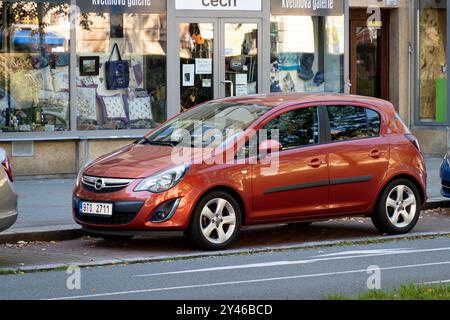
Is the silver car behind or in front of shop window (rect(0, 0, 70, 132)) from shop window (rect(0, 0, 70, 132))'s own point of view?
in front

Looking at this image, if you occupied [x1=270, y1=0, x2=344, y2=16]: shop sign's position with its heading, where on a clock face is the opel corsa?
The opel corsa is roughly at 12 o'clock from the shop sign.

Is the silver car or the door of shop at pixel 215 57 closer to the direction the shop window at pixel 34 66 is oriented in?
the silver car

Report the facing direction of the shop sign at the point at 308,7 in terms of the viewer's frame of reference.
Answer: facing the viewer

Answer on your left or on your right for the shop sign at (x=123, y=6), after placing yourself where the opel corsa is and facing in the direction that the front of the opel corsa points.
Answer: on your right

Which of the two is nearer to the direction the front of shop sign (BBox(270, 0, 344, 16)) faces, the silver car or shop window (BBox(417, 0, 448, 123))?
the silver car

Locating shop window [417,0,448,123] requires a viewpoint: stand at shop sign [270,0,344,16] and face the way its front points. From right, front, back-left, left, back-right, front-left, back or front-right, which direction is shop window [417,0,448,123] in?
back-left

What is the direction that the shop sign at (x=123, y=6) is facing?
toward the camera

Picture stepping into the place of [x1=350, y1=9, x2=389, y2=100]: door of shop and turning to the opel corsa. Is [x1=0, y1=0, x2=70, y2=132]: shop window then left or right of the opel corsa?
right

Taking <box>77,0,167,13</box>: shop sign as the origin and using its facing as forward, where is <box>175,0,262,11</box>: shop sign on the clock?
<box>175,0,262,11</box>: shop sign is roughly at 8 o'clock from <box>77,0,167,13</box>: shop sign.

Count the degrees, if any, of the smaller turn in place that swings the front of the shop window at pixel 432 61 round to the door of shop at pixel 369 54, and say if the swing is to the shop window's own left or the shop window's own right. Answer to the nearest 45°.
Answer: approximately 90° to the shop window's own right

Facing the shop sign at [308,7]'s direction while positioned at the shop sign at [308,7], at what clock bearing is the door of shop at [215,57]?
The door of shop is roughly at 2 o'clock from the shop sign.

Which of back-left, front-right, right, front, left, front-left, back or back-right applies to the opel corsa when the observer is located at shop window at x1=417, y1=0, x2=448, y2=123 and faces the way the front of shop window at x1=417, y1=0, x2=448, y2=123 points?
front

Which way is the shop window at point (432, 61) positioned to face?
toward the camera

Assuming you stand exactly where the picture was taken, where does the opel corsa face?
facing the viewer and to the left of the viewer

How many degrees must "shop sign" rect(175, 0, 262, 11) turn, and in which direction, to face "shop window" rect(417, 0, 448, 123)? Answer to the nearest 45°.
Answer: approximately 135° to its left

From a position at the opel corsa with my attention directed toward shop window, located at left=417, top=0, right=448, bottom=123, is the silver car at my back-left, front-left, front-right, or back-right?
back-left
